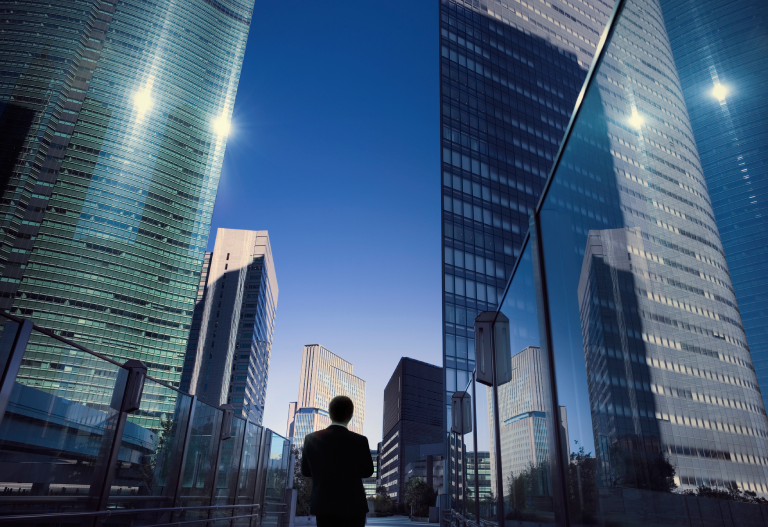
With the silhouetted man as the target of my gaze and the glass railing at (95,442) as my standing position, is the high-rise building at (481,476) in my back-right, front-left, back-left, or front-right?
front-left

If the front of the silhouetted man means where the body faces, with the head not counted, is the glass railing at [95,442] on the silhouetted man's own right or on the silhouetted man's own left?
on the silhouetted man's own left

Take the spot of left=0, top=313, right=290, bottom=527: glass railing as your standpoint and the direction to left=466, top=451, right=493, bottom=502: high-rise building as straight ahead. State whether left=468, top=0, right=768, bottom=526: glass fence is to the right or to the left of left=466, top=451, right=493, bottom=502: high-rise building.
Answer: right

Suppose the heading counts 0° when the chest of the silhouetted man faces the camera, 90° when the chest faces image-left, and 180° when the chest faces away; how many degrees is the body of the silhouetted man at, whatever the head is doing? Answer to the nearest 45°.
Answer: approximately 180°

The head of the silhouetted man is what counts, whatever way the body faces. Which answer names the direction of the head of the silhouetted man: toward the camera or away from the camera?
away from the camera

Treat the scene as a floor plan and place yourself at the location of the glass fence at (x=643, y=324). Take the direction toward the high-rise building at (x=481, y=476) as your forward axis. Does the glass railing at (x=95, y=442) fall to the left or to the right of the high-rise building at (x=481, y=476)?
left

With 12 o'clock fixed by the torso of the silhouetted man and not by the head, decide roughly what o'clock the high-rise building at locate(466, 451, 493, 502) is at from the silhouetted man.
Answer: The high-rise building is roughly at 1 o'clock from the silhouetted man.

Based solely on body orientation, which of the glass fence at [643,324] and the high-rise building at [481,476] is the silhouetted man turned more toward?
the high-rise building
